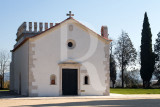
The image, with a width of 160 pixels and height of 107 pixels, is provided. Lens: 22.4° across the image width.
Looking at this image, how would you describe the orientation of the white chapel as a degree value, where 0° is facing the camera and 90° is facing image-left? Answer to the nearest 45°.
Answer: approximately 0°
